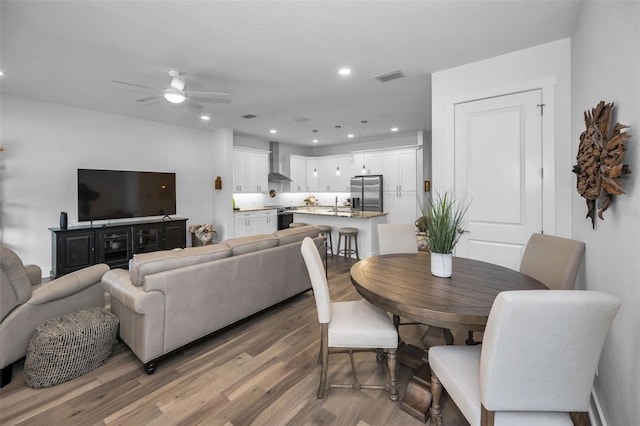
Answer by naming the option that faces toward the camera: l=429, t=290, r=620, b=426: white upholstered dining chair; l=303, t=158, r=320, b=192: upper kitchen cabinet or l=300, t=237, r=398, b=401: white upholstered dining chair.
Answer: the upper kitchen cabinet

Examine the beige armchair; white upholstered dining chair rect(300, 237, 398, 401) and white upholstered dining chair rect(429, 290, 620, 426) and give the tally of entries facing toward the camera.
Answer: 0

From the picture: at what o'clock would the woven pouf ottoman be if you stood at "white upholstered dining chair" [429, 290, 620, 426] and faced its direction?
The woven pouf ottoman is roughly at 10 o'clock from the white upholstered dining chair.

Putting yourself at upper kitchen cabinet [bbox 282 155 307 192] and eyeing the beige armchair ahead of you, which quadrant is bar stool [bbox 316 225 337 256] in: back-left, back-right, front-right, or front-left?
front-left

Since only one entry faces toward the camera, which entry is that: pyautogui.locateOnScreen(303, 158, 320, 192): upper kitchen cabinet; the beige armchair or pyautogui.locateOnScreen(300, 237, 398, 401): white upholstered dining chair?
the upper kitchen cabinet

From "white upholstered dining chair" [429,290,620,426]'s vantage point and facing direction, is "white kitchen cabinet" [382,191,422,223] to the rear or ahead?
ahead

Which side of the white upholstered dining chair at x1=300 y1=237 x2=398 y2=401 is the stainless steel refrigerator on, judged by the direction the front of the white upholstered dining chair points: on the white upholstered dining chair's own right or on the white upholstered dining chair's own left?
on the white upholstered dining chair's own left

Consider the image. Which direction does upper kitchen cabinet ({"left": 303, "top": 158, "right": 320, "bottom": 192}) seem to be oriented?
toward the camera

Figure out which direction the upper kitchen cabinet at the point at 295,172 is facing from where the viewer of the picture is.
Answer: facing the viewer and to the right of the viewer

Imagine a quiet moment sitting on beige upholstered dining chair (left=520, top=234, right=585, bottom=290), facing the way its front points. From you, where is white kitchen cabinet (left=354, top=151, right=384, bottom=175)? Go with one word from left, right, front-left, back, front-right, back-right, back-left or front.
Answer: right

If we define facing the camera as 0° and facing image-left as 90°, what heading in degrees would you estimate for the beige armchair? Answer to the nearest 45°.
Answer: approximately 225°

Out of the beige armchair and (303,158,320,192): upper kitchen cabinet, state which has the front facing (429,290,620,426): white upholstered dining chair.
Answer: the upper kitchen cabinet

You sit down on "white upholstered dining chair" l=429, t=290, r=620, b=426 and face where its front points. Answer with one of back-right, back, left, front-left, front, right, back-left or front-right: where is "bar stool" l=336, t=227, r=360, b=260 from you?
front

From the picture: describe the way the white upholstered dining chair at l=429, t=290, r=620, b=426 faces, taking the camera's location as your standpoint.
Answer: facing away from the viewer and to the left of the viewer

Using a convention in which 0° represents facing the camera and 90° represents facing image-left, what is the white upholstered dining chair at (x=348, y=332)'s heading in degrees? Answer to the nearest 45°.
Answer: approximately 270°

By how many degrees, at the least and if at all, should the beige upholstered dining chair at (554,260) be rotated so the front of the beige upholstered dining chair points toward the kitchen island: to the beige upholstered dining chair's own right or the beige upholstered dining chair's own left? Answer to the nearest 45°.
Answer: approximately 90° to the beige upholstered dining chair's own right

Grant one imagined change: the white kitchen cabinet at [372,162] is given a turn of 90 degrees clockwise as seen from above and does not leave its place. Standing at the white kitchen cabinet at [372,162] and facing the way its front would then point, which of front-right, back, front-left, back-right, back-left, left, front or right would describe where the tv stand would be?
left

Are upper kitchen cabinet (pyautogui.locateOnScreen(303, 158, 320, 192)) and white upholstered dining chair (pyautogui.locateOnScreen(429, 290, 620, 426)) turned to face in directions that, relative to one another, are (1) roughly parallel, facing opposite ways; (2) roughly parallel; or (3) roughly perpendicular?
roughly parallel, facing opposite ways

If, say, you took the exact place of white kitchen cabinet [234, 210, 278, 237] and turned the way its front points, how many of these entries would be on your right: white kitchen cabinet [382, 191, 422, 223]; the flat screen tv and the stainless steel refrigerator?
1
